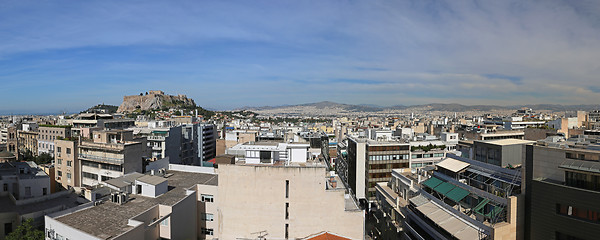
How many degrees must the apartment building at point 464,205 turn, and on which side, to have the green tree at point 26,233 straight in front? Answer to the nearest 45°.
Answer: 0° — it already faces it

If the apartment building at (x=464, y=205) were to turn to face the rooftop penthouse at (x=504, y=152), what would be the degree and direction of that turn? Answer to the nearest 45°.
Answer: approximately 180°

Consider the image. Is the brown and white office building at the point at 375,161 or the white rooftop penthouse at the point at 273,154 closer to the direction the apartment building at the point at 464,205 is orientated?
the white rooftop penthouse

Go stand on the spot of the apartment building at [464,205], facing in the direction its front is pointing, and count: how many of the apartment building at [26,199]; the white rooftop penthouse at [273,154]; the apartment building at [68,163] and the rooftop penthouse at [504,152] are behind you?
1

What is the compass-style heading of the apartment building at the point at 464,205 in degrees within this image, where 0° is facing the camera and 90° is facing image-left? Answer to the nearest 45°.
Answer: approximately 45°

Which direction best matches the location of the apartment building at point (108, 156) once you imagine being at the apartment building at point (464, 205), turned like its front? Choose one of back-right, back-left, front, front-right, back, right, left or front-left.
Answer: front-right

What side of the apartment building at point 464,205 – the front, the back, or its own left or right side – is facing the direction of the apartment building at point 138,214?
front

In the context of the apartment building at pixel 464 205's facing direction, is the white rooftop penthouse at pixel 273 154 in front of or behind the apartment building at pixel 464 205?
in front

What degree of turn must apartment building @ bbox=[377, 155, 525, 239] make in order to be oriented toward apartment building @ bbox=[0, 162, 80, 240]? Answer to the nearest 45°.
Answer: approximately 45° to its right
